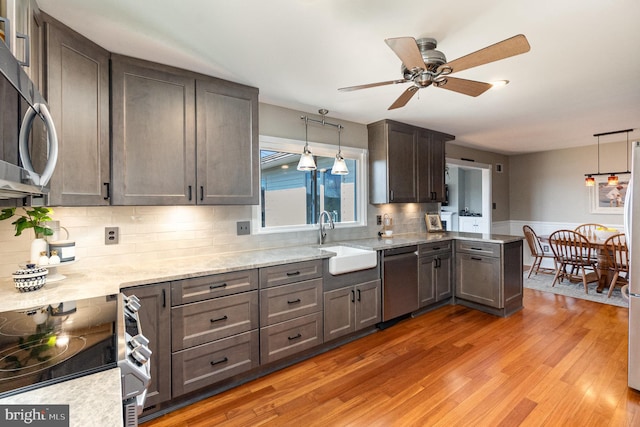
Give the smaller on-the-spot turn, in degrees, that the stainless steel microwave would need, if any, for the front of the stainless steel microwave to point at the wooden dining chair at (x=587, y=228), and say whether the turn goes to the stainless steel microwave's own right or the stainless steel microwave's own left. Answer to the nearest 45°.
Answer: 0° — it already faces it

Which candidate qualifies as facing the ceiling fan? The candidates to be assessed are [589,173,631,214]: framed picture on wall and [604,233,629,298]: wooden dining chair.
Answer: the framed picture on wall

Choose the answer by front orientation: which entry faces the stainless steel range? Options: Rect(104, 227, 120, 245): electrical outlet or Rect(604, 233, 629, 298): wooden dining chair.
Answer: the electrical outlet

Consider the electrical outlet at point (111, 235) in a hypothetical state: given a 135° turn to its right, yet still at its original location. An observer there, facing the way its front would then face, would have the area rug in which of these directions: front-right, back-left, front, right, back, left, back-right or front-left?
back-right

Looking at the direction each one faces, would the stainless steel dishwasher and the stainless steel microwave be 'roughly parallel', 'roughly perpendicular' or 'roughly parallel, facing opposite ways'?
roughly perpendicular

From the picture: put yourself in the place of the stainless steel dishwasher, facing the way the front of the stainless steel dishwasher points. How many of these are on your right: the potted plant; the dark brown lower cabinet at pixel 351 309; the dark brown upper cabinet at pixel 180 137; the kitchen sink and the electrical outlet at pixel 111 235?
5

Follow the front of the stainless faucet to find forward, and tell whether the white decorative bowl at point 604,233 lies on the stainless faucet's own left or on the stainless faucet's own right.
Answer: on the stainless faucet's own left

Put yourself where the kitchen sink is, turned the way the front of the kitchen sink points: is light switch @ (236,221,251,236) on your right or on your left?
on your right

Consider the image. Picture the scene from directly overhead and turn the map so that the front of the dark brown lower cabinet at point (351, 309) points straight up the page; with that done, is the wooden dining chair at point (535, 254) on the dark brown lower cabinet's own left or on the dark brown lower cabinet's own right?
on the dark brown lower cabinet's own left

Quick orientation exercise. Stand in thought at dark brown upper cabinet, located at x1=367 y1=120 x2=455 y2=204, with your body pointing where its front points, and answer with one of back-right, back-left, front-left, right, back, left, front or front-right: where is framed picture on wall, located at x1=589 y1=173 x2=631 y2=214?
left

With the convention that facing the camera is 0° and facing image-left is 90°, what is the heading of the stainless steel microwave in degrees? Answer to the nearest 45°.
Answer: approximately 270°

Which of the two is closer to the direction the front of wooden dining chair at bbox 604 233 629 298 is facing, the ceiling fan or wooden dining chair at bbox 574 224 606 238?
the wooden dining chair
